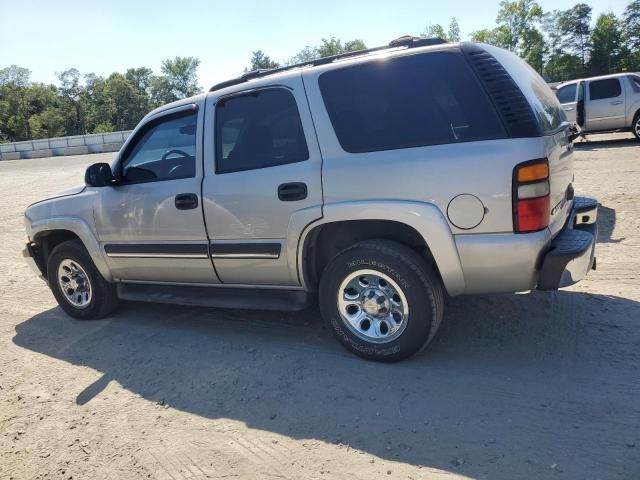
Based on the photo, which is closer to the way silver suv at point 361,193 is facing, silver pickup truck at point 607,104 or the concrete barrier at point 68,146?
the concrete barrier

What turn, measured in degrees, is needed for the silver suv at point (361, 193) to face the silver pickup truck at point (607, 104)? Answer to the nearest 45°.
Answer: approximately 90° to its right

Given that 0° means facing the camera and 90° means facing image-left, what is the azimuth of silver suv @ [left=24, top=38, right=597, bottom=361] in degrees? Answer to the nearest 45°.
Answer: approximately 135°

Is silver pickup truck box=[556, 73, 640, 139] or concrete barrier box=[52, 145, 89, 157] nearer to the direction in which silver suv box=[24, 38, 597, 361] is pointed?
the concrete barrier

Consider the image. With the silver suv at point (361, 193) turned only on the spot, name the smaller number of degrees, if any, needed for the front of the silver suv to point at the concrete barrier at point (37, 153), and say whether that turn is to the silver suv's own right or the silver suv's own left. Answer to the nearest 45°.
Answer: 0° — it already faces it
